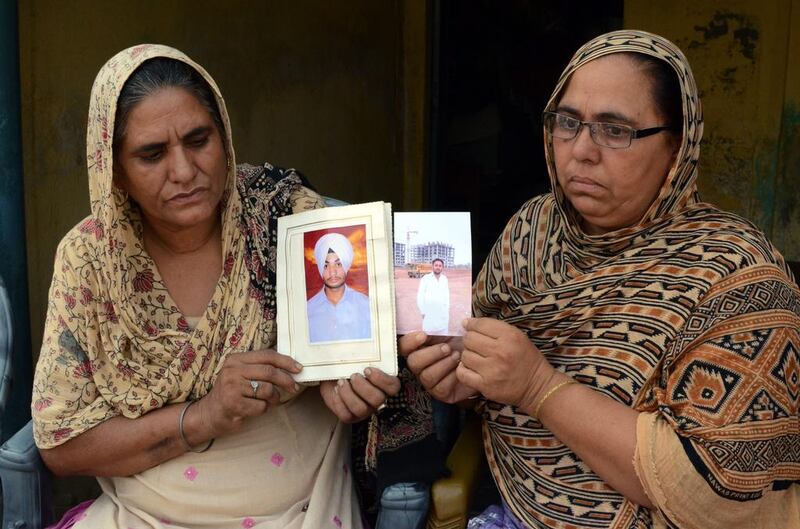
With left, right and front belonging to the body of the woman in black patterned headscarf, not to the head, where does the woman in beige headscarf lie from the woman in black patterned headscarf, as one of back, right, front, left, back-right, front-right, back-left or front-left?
front-right

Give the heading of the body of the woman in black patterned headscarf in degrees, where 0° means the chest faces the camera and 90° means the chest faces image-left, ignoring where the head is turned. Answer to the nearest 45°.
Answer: approximately 45°
